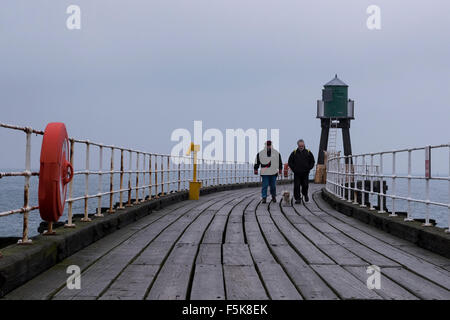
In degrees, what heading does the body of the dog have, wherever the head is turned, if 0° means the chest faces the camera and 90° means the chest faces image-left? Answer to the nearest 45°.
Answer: approximately 0°

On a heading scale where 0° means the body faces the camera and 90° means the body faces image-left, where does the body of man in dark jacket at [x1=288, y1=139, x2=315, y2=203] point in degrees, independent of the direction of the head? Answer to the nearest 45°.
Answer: approximately 0°

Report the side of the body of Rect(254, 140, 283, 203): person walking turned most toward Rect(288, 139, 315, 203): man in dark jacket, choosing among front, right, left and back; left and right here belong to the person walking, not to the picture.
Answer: left

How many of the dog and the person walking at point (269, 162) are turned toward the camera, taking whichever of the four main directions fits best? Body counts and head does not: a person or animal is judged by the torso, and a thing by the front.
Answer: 2

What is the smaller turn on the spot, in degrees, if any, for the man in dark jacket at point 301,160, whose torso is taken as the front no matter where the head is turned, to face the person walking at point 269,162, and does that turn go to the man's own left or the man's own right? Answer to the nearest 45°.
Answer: approximately 90° to the man's own right
